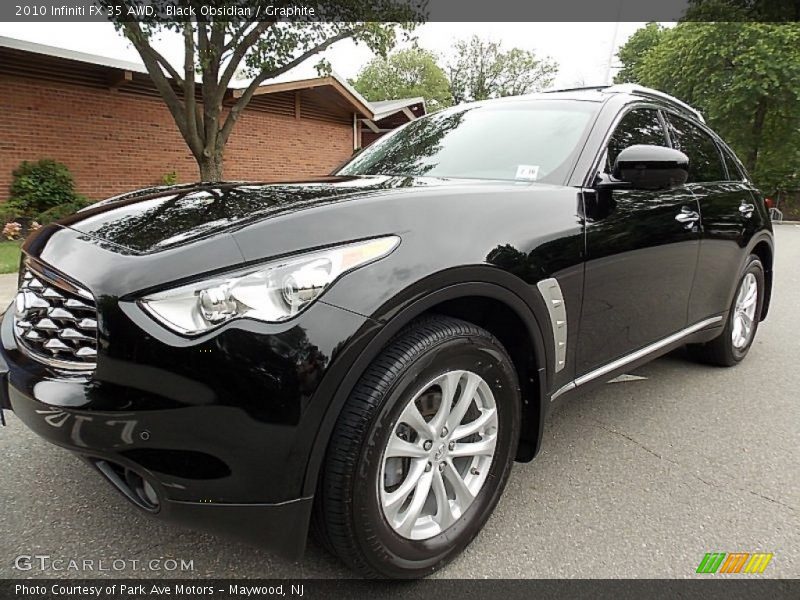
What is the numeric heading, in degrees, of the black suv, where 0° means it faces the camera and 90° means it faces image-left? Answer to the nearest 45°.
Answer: approximately 45°

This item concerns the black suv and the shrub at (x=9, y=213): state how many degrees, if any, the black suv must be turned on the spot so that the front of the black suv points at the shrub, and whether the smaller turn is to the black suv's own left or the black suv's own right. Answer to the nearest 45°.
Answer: approximately 90° to the black suv's own right

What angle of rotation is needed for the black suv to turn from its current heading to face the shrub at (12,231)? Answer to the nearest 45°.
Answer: approximately 90° to its right

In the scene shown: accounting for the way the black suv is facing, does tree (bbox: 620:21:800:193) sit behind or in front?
behind

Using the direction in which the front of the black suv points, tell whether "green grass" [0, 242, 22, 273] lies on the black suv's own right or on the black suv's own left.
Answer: on the black suv's own right

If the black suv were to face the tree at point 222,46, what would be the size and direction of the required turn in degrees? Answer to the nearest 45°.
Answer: approximately 135° to its right

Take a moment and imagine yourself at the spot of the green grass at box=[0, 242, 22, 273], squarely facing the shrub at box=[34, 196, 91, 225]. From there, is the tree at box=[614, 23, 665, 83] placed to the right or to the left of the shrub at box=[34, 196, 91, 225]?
right

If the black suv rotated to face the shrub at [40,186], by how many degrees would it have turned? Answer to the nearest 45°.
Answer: approximately 90° to its right

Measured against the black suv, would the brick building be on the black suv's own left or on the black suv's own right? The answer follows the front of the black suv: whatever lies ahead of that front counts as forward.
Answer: on the black suv's own right

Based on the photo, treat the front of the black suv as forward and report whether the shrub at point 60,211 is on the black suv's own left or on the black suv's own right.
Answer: on the black suv's own right
